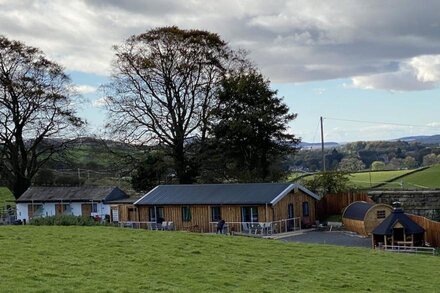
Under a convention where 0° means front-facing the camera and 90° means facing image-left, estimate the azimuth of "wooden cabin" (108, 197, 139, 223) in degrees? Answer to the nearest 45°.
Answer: approximately 0°

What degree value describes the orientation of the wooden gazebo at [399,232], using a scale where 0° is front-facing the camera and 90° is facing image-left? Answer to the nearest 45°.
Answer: approximately 0°

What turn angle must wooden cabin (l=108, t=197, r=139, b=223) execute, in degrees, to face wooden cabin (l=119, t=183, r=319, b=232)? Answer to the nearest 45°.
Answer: approximately 45° to its left

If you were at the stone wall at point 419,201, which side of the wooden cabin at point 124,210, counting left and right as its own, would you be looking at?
left

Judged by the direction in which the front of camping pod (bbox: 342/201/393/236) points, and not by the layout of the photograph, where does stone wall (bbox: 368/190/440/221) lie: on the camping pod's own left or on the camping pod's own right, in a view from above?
on the camping pod's own left

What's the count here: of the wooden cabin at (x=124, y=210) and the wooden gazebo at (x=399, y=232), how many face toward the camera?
2
